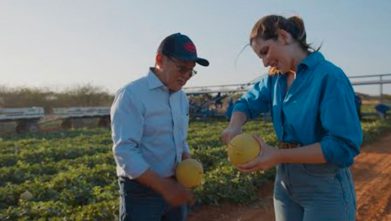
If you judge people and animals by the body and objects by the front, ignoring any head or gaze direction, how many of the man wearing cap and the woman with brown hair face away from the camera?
0

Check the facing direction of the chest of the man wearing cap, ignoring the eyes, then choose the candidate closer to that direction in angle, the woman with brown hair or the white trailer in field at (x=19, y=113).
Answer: the woman with brown hair

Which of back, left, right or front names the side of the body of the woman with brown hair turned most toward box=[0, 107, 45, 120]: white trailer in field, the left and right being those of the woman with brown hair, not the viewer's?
right

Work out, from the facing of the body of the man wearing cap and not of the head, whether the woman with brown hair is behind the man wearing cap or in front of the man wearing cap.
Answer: in front

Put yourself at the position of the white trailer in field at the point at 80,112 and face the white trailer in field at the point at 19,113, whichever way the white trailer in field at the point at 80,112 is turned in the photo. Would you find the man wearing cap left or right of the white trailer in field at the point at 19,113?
left

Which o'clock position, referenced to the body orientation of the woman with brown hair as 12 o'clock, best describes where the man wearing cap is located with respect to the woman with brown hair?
The man wearing cap is roughly at 2 o'clock from the woman with brown hair.

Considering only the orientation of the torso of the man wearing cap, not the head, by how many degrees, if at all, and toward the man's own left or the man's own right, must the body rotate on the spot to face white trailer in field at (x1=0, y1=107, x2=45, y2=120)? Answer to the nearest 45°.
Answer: approximately 135° to the man's own left

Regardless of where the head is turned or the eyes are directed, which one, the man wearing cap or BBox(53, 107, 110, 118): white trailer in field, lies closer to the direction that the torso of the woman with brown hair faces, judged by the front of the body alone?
the man wearing cap

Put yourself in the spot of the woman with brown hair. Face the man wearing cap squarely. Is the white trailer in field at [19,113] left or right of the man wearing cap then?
right

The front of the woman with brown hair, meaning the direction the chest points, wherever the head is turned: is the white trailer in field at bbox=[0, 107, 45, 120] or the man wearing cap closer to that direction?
the man wearing cap

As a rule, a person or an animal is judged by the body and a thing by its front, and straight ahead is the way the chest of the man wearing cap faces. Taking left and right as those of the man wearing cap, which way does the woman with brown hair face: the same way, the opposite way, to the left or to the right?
to the right

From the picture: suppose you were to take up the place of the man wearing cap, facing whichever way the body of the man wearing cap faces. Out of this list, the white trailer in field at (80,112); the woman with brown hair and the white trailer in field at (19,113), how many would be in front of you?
1

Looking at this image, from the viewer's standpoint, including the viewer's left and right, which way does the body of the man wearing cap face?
facing the viewer and to the right of the viewer

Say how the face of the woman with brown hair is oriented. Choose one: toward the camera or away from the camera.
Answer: toward the camera

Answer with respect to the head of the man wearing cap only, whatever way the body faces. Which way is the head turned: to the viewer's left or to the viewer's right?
to the viewer's right

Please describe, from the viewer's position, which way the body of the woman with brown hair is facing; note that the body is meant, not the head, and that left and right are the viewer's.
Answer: facing the viewer and to the left of the viewer

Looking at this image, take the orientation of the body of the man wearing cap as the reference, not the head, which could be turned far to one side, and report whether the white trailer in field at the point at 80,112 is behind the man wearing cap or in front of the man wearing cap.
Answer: behind
